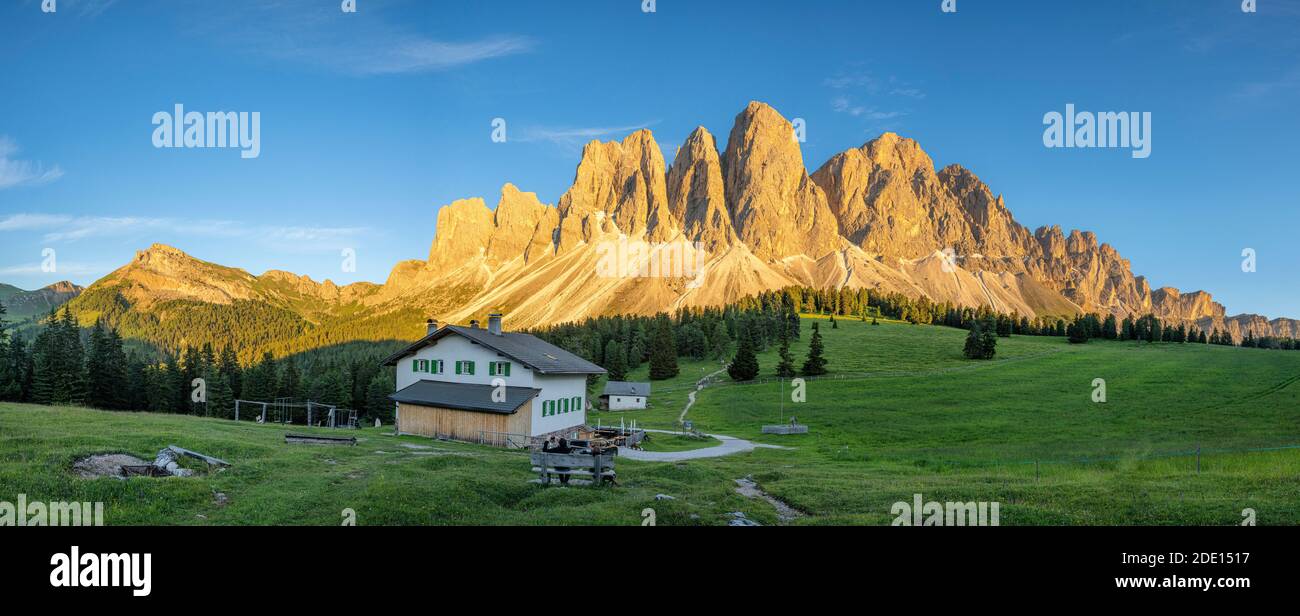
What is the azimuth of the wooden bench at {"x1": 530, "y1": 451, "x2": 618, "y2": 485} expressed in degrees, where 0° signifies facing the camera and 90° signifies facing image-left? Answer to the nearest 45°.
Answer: approximately 180°
